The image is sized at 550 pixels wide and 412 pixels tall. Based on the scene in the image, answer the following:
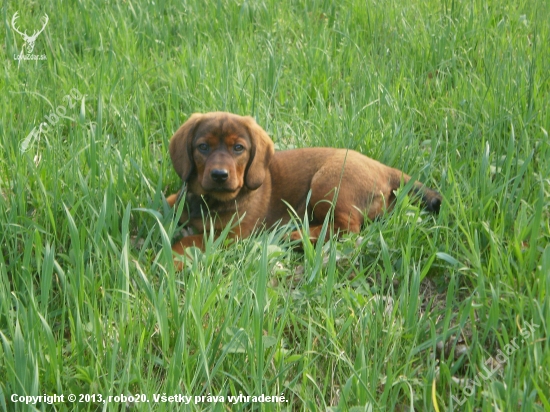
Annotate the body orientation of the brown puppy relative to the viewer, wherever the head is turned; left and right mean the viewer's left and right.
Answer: facing to the left of the viewer
